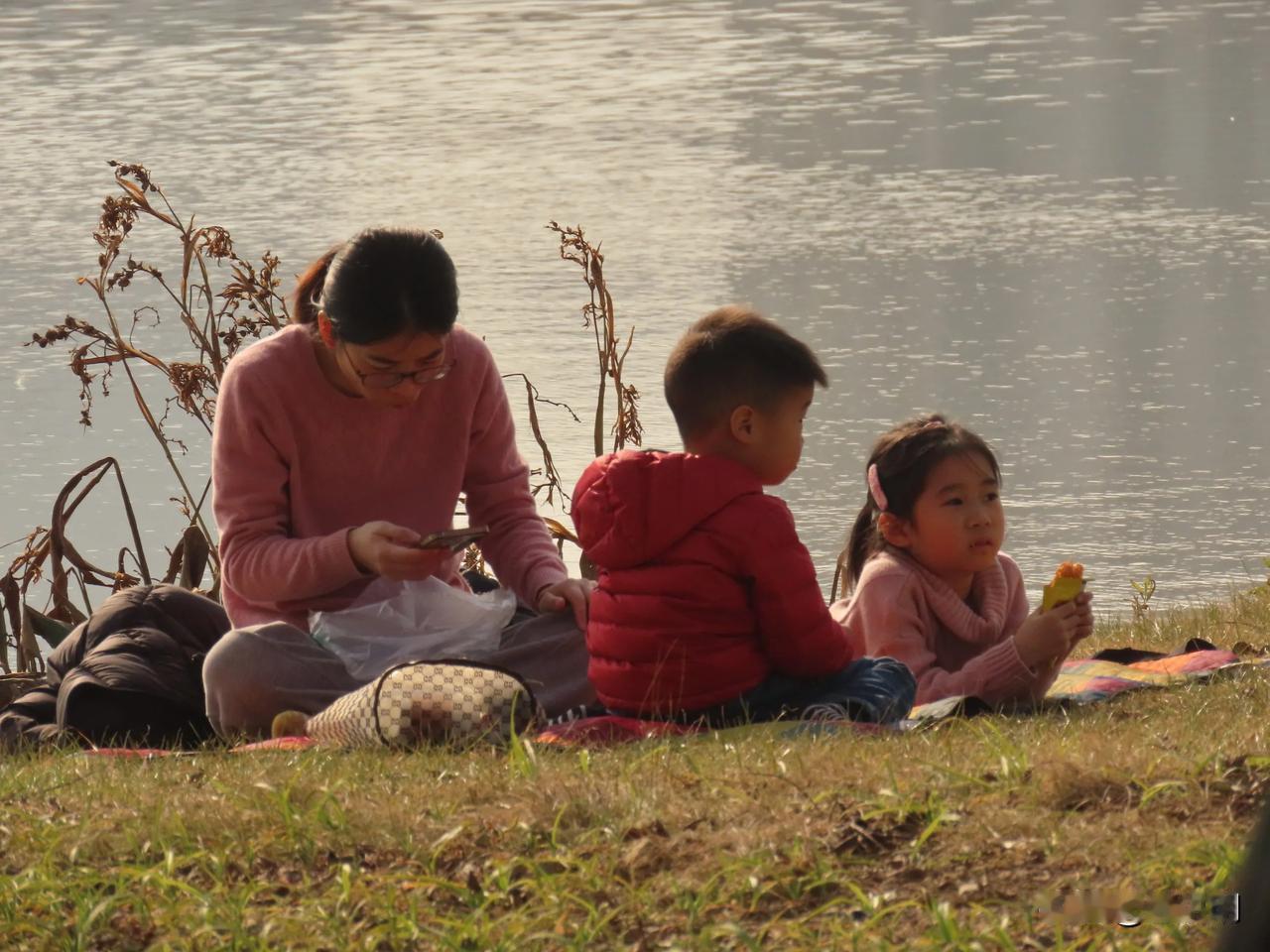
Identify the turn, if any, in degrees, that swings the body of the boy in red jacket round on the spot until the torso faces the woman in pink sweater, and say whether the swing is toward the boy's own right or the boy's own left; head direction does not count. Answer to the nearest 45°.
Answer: approximately 90° to the boy's own left

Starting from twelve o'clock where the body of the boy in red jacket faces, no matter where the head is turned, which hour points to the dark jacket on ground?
The dark jacket on ground is roughly at 8 o'clock from the boy in red jacket.

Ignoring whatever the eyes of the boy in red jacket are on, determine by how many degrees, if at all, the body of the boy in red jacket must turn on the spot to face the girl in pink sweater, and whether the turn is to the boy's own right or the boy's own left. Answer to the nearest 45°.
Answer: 0° — they already face them

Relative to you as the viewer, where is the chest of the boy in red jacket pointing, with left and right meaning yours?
facing away from the viewer and to the right of the viewer

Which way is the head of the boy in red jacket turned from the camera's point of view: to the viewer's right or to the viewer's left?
to the viewer's right
